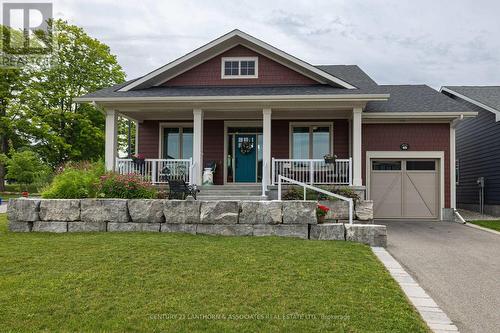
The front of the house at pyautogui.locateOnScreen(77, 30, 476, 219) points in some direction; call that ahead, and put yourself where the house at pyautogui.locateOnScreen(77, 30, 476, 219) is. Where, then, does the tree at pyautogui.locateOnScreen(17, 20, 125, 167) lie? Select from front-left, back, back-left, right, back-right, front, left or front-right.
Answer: back-right

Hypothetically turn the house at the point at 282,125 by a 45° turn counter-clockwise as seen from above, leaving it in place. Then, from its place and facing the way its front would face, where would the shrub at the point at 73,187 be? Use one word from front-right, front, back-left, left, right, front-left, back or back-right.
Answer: right

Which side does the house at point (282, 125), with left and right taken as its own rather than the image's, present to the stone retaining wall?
front

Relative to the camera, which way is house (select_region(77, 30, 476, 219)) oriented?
toward the camera

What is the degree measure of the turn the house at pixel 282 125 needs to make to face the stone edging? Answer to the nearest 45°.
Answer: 0° — it already faces it

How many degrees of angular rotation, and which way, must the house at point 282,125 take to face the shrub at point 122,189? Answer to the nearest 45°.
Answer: approximately 45° to its right

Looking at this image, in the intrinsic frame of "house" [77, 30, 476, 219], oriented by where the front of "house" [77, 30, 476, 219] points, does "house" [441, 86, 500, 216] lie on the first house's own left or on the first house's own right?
on the first house's own left
